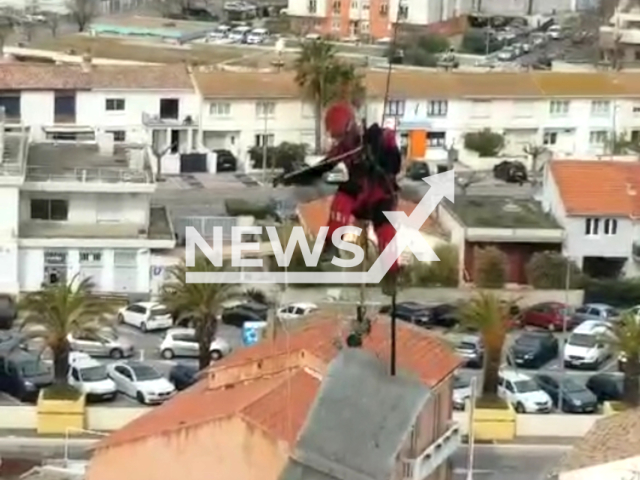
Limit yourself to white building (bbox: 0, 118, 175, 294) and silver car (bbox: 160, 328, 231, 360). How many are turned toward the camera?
1

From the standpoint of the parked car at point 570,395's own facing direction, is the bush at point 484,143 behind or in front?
behind

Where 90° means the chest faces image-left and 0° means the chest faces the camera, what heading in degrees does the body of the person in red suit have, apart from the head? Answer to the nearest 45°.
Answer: approximately 45°

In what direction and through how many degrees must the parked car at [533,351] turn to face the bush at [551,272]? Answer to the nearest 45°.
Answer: approximately 135° to its right

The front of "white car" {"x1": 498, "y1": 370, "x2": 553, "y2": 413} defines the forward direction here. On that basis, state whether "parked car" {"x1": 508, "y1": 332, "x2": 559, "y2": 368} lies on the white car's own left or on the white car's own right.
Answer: on the white car's own left

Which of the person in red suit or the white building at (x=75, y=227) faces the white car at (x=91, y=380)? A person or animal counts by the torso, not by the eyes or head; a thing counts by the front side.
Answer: the white building

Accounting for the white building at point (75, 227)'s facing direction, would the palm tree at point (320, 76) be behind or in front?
behind

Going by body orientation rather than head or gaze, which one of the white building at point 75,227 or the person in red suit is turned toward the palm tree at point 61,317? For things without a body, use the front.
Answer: the white building

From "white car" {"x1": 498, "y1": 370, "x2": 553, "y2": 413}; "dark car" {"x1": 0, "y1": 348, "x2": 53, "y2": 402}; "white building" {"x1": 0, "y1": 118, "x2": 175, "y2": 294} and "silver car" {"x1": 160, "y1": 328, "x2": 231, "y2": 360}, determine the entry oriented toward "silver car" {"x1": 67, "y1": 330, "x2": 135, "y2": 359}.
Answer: the white building

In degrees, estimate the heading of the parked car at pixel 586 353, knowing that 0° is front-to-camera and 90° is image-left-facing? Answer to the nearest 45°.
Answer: approximately 45°

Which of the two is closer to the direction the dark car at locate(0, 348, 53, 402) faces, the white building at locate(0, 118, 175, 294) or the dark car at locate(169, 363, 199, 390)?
the dark car

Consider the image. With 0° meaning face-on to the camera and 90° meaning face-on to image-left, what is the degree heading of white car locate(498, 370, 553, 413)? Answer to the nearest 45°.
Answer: approximately 315°

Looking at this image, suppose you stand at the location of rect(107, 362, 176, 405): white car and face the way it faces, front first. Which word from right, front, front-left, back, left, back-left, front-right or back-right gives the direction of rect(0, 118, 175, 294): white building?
back-left

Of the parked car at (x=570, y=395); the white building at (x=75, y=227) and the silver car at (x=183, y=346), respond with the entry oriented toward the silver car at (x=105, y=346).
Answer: the white building

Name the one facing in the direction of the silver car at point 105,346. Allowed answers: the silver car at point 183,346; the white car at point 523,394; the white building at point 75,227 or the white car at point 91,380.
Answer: the white building
